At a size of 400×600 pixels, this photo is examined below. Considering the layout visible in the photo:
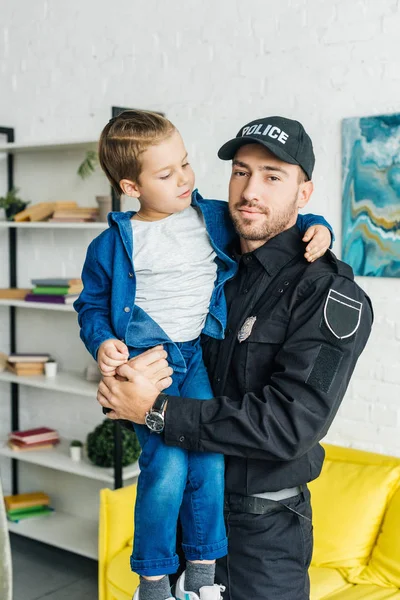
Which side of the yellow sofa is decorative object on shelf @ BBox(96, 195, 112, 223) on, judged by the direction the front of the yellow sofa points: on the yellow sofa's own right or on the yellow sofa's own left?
on the yellow sofa's own right

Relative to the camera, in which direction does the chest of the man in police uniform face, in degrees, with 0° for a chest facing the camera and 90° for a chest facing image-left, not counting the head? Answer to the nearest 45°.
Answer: approximately 45°

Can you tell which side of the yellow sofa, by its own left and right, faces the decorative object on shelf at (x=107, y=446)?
right

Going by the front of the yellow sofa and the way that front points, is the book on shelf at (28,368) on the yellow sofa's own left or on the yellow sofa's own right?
on the yellow sofa's own right

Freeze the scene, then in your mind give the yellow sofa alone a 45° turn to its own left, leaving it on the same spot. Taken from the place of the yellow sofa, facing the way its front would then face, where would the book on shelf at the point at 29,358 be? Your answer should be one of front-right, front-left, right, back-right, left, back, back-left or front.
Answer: back-right

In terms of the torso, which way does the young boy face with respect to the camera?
toward the camera

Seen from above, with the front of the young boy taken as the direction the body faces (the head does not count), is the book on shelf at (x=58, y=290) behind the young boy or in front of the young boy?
behind

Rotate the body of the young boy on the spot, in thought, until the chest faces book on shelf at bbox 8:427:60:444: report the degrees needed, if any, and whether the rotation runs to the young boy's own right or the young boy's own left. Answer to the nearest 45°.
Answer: approximately 180°

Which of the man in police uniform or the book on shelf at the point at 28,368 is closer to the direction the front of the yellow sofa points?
the man in police uniform

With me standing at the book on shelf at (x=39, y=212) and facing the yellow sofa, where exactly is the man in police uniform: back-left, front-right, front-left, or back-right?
front-right

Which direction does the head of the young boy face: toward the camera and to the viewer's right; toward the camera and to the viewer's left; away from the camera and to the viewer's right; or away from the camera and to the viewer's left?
toward the camera and to the viewer's right

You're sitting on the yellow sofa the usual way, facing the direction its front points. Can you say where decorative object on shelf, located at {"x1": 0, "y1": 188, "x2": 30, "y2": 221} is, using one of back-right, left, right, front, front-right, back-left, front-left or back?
right

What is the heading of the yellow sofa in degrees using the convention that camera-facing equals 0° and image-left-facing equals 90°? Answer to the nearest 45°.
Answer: approximately 45°

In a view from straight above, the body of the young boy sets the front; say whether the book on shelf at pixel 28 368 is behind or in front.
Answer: behind

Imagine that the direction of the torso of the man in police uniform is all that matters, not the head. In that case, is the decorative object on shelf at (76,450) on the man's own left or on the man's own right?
on the man's own right

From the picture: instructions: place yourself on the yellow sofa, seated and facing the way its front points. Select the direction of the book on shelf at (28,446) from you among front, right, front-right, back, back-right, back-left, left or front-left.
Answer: right

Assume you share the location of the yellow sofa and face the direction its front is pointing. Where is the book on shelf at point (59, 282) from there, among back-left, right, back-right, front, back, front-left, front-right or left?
right

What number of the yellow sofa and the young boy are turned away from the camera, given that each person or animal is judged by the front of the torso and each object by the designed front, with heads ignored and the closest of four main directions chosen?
0

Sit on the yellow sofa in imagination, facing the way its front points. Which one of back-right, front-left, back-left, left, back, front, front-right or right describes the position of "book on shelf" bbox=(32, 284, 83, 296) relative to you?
right
